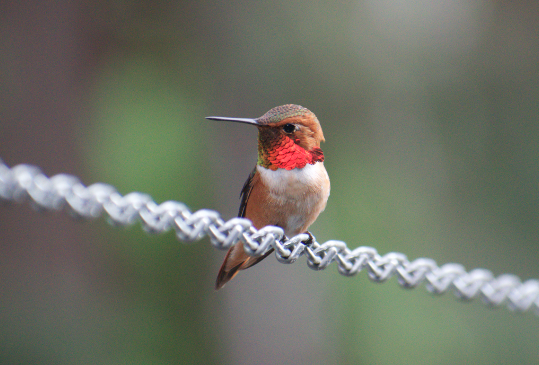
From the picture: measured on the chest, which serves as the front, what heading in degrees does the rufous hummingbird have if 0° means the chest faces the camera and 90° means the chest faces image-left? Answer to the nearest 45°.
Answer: approximately 315°
